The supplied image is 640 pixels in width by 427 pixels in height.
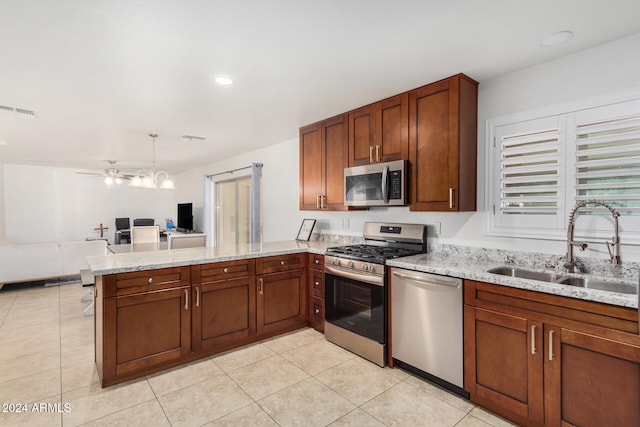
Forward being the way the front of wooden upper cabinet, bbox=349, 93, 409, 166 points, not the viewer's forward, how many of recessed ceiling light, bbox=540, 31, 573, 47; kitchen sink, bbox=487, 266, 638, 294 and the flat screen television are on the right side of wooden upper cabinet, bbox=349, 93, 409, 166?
1

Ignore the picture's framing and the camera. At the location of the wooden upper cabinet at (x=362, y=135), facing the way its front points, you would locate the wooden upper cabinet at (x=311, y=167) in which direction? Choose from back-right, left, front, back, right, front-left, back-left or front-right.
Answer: right

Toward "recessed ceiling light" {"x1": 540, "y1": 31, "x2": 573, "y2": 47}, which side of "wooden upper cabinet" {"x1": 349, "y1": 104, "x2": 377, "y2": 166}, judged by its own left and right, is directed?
left

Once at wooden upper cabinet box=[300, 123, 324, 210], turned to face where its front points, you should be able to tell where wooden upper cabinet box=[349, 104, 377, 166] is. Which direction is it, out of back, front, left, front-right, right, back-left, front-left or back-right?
left

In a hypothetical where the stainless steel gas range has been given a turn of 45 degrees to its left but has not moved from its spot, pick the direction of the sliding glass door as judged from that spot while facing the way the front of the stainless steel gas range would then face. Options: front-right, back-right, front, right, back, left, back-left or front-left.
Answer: back-right

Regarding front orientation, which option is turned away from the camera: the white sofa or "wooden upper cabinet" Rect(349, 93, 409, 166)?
the white sofa

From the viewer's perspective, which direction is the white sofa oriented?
away from the camera

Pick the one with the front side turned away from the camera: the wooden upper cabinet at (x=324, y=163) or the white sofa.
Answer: the white sofa

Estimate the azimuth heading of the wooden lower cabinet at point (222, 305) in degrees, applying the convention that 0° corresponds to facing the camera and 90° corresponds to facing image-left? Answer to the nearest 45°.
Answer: approximately 315°

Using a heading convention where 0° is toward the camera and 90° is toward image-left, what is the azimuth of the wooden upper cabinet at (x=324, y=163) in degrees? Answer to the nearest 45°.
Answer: approximately 45°
